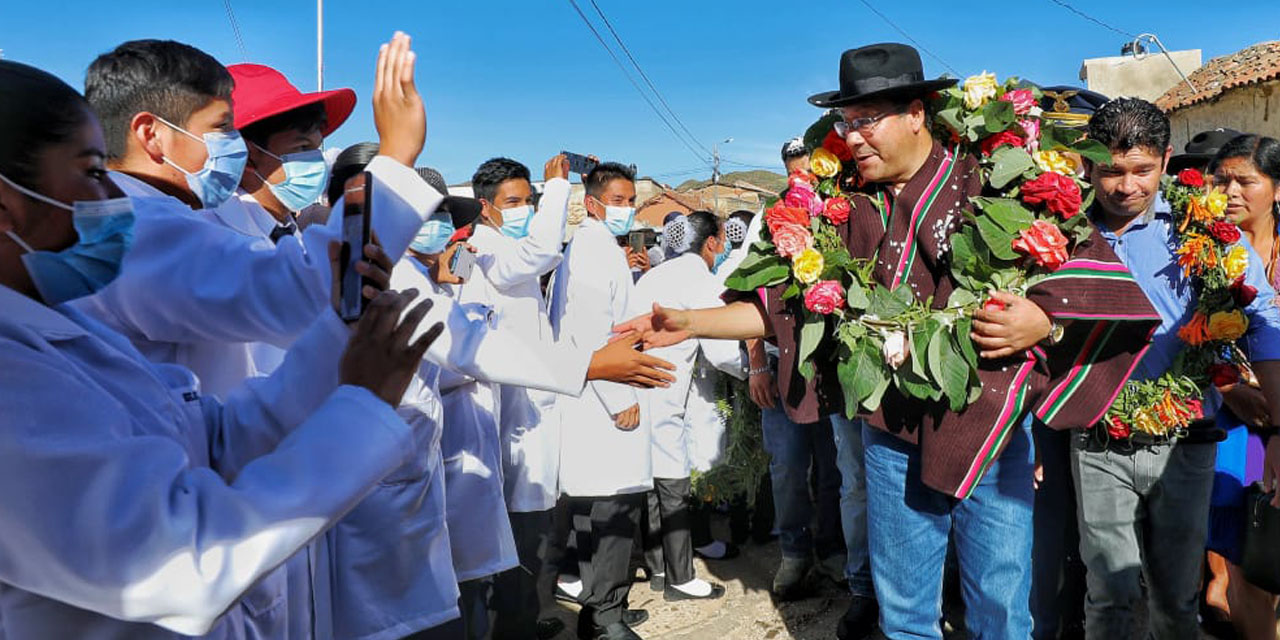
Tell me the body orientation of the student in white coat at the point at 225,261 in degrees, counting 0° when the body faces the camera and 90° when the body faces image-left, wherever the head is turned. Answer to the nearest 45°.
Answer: approximately 270°

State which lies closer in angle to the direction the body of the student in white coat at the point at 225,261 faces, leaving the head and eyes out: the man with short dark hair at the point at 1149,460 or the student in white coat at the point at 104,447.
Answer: the man with short dark hair

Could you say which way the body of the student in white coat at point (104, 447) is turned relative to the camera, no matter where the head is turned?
to the viewer's right

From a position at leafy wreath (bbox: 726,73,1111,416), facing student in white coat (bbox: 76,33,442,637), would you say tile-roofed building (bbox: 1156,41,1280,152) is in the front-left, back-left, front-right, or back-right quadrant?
back-right

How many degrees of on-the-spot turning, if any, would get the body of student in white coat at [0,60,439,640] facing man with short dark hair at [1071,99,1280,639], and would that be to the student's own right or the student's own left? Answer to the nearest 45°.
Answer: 0° — they already face them

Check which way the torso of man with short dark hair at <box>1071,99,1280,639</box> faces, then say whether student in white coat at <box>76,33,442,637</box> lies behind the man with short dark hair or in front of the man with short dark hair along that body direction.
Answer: in front

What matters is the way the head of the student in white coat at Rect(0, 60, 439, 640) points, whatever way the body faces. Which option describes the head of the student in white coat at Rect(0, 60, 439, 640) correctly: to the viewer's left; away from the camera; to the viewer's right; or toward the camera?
to the viewer's right

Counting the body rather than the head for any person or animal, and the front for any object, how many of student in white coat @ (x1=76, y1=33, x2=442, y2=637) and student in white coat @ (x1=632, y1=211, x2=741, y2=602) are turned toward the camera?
0

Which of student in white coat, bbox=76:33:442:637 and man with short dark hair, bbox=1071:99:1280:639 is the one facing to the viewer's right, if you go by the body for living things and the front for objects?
the student in white coat

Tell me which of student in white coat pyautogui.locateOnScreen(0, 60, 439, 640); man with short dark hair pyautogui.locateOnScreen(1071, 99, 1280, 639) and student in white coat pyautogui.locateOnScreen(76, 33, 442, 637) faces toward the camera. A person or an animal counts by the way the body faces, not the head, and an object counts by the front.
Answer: the man with short dark hair
